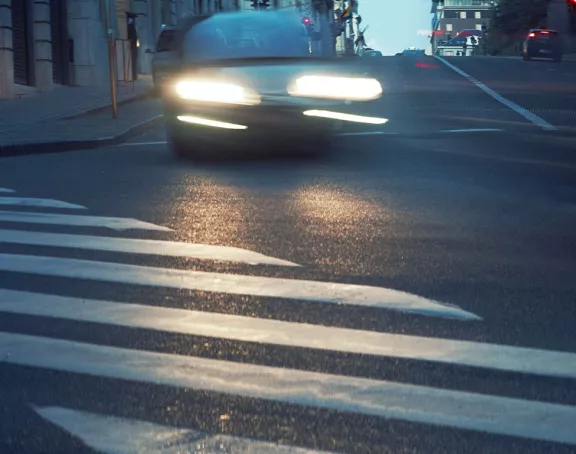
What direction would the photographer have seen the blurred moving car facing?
facing the viewer
